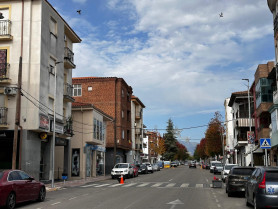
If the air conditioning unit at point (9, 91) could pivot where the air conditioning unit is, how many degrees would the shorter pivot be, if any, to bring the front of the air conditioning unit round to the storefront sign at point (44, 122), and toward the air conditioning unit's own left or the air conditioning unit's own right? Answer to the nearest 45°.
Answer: approximately 90° to the air conditioning unit's own left

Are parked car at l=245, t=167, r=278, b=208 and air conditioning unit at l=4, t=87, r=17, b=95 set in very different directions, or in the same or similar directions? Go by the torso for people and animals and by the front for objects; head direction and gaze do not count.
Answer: very different directions

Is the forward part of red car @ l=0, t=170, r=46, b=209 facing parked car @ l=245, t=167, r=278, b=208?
no

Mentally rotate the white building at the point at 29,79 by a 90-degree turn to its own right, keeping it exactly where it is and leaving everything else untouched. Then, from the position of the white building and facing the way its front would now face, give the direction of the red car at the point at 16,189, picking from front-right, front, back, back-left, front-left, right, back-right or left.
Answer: front-left

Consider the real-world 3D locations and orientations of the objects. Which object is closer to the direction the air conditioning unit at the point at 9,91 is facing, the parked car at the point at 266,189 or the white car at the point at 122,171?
the parked car

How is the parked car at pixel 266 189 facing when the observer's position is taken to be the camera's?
facing away from the viewer and to the left of the viewer

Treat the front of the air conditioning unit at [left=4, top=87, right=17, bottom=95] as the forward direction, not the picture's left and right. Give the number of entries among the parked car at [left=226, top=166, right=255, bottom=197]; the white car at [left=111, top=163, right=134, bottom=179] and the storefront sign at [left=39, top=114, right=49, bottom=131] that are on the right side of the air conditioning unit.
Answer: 0

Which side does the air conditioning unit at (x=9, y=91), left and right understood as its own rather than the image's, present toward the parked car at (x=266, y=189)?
front

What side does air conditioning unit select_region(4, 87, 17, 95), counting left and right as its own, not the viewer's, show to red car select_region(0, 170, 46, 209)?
front

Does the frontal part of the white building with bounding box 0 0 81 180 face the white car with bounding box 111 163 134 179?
no

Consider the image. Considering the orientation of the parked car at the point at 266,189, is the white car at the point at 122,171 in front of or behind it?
in front

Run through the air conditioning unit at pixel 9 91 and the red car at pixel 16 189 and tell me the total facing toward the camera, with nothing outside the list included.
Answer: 1
